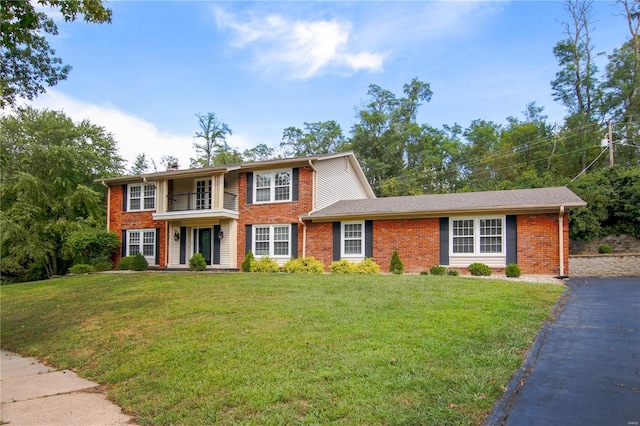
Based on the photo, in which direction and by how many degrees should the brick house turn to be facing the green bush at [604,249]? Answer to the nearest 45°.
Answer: approximately 135° to its left

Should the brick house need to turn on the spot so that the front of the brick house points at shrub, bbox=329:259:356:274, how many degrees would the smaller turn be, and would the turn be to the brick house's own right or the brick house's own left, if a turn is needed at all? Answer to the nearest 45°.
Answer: approximately 45° to the brick house's own left

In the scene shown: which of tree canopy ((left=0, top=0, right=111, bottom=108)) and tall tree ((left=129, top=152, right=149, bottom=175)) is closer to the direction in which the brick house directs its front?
the tree canopy

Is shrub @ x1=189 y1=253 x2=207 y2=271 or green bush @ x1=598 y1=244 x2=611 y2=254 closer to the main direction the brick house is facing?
the shrub

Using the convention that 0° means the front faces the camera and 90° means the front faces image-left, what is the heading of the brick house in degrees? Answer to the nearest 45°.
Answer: approximately 45°

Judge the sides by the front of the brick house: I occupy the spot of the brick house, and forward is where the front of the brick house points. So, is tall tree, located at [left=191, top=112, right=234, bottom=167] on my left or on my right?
on my right

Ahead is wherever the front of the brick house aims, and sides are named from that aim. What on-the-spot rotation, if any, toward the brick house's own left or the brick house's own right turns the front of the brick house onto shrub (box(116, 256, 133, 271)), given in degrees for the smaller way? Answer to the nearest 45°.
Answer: approximately 45° to the brick house's own right

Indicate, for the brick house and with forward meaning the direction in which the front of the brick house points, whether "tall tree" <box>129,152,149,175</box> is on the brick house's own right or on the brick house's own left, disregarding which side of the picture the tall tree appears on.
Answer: on the brick house's own right

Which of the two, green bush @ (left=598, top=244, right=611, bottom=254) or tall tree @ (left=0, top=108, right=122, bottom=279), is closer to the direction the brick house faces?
the tall tree

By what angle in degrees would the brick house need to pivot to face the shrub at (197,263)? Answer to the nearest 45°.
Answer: approximately 45° to its right
